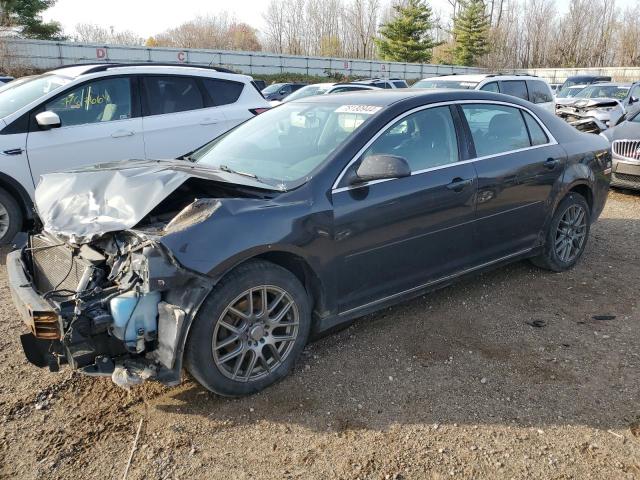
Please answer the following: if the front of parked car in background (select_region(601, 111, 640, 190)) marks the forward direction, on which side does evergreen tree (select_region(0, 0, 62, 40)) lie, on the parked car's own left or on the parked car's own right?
on the parked car's own right

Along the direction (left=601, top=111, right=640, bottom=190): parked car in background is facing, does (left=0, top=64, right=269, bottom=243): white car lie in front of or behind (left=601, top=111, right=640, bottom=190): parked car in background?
in front

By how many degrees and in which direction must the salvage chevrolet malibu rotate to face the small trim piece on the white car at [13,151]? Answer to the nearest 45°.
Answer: approximately 90° to its right

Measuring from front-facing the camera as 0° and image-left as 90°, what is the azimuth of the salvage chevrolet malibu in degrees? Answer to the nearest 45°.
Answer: approximately 45°

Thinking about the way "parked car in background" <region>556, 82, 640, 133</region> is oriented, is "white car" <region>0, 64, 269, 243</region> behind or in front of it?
in front

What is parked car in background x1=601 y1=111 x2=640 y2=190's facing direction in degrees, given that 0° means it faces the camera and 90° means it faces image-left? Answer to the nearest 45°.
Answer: approximately 45°

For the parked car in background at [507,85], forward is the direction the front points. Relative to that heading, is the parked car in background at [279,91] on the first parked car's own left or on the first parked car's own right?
on the first parked car's own right

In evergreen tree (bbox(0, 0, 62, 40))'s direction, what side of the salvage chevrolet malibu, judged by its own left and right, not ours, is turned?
right

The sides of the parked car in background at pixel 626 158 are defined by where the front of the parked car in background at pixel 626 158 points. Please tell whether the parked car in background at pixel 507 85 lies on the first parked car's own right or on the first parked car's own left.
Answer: on the first parked car's own right
